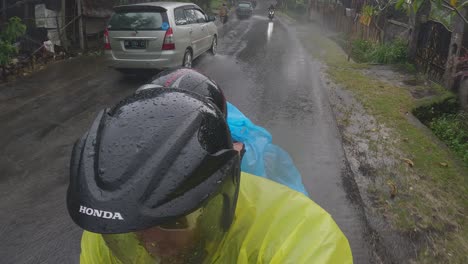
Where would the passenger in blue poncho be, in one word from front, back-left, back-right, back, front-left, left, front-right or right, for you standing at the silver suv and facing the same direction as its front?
back-right

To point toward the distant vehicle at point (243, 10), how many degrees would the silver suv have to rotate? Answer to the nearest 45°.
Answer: approximately 45° to its left

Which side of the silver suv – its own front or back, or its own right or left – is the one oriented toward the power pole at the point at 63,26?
left

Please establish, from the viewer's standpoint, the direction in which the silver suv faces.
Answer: facing away from the viewer and to the right of the viewer

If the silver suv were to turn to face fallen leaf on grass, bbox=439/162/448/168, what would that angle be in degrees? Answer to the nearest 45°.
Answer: approximately 90° to its right

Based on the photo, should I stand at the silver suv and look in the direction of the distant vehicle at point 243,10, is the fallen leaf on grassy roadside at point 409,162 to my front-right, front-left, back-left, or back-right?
back-right

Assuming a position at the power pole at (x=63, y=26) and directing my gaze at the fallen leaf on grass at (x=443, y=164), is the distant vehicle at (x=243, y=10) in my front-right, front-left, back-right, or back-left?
back-left

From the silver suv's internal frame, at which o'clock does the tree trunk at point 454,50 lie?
The tree trunk is roughly at 2 o'clock from the silver suv.

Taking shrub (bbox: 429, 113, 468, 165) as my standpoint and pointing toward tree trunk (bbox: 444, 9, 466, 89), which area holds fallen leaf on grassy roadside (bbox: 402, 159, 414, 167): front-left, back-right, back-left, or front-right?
back-left

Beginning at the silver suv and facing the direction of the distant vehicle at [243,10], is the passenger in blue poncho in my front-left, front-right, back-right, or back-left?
back-right

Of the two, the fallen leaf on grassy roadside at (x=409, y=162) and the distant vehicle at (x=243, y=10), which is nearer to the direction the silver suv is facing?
the distant vehicle

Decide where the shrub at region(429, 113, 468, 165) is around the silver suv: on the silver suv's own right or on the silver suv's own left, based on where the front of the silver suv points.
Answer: on the silver suv's own right
